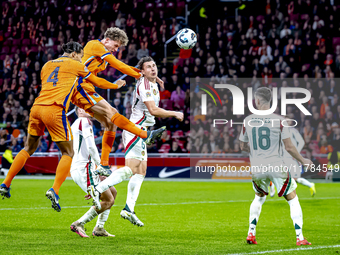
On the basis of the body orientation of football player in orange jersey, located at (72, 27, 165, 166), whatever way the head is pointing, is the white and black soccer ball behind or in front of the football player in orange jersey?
in front

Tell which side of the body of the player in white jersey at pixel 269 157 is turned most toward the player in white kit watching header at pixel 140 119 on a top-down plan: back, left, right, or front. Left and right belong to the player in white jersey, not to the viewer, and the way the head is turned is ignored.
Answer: left

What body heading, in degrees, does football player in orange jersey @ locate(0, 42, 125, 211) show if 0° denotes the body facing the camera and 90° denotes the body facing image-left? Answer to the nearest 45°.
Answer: approximately 225°

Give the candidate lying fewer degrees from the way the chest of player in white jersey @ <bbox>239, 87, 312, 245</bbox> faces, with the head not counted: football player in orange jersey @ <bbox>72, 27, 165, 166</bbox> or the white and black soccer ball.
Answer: the white and black soccer ball

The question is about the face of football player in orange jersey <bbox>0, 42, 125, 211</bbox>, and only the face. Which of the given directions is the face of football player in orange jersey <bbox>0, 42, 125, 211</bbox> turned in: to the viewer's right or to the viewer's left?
to the viewer's right

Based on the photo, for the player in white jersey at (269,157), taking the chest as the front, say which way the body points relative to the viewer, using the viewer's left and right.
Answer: facing away from the viewer

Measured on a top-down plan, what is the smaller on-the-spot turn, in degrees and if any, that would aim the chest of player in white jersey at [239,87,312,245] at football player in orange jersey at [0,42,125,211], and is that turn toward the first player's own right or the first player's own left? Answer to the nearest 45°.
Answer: approximately 90° to the first player's own left

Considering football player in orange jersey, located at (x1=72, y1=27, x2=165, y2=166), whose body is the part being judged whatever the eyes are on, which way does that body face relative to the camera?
to the viewer's right

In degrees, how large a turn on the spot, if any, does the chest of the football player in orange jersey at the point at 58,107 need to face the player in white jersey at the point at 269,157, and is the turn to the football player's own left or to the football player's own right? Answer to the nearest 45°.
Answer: approximately 90° to the football player's own right
